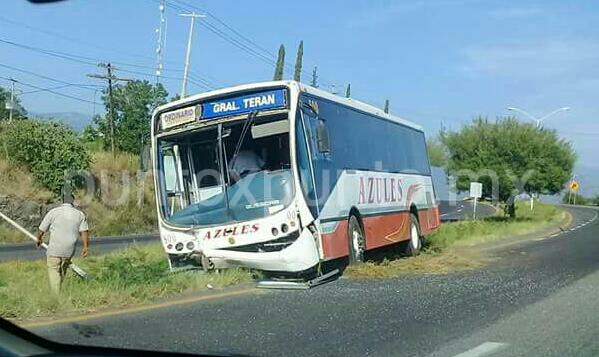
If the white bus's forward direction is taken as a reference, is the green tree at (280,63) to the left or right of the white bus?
on its right

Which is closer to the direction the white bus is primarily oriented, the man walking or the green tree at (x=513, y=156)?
the man walking

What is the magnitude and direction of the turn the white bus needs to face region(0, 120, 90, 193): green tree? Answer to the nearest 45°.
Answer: approximately 90° to its right

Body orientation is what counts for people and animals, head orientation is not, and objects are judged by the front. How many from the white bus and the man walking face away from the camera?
1

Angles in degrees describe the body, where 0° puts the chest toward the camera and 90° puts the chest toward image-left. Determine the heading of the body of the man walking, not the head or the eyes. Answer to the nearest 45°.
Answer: approximately 180°

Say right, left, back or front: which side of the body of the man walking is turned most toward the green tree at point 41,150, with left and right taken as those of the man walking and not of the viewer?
front

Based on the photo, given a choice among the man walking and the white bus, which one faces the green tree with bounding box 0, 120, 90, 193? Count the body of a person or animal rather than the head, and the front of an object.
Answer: the man walking

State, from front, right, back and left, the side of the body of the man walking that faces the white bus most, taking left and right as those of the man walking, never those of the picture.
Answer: right

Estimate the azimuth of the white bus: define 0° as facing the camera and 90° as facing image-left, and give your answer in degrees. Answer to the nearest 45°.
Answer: approximately 45°

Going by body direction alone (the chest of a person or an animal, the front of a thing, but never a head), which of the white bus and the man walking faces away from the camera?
the man walking

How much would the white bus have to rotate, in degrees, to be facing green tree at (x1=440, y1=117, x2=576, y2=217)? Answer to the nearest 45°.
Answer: approximately 180°

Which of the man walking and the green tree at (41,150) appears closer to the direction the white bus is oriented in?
the man walking
